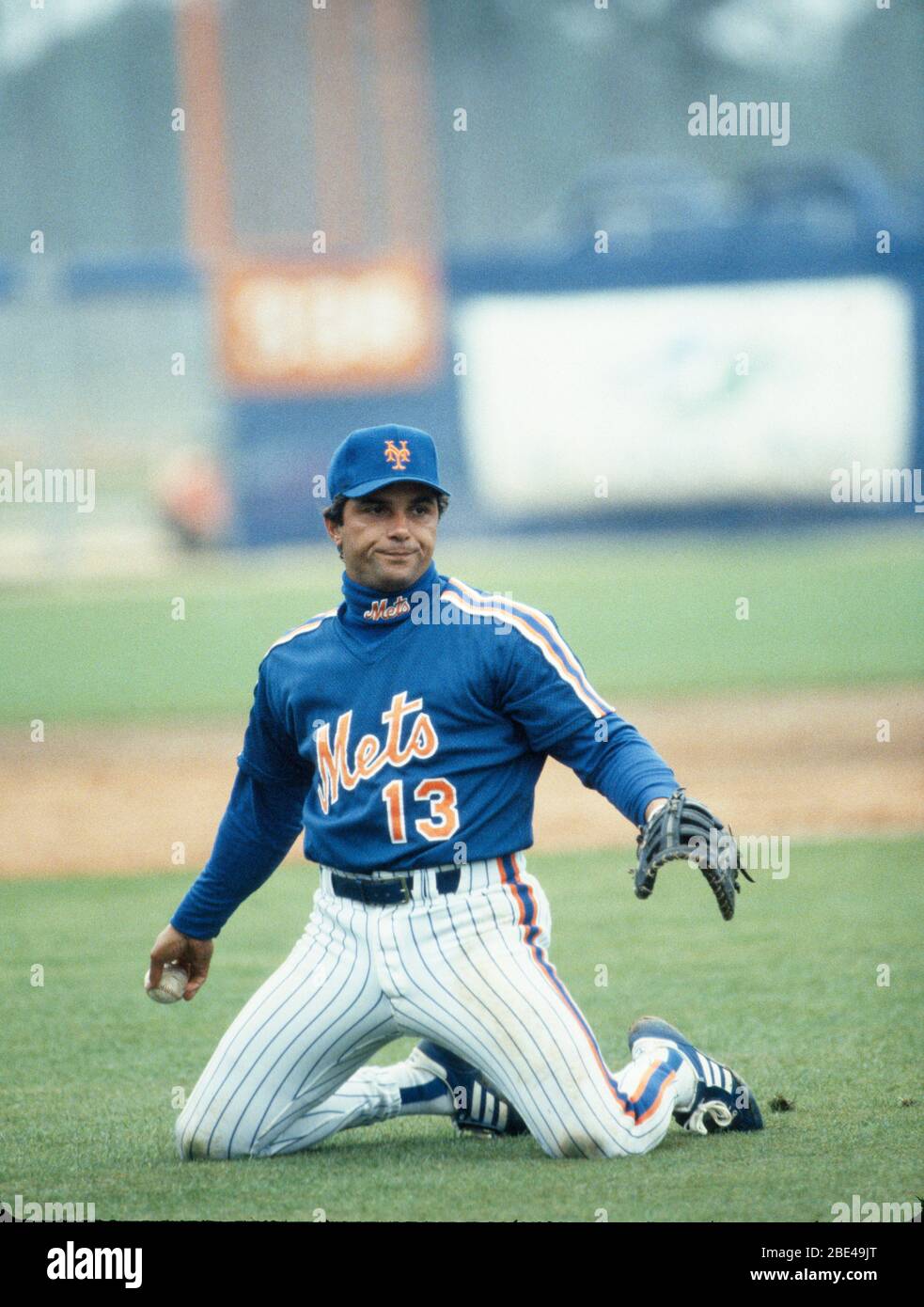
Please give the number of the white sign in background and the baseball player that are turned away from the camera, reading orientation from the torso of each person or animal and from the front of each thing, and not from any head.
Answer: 0

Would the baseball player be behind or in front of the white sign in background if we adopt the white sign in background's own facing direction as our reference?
in front

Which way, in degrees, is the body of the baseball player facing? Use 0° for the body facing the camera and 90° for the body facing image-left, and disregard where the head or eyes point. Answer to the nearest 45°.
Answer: approximately 45°

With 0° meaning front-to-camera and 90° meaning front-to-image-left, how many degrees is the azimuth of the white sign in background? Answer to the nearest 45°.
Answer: approximately 0°

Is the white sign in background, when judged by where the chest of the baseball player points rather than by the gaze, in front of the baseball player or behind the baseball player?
behind
